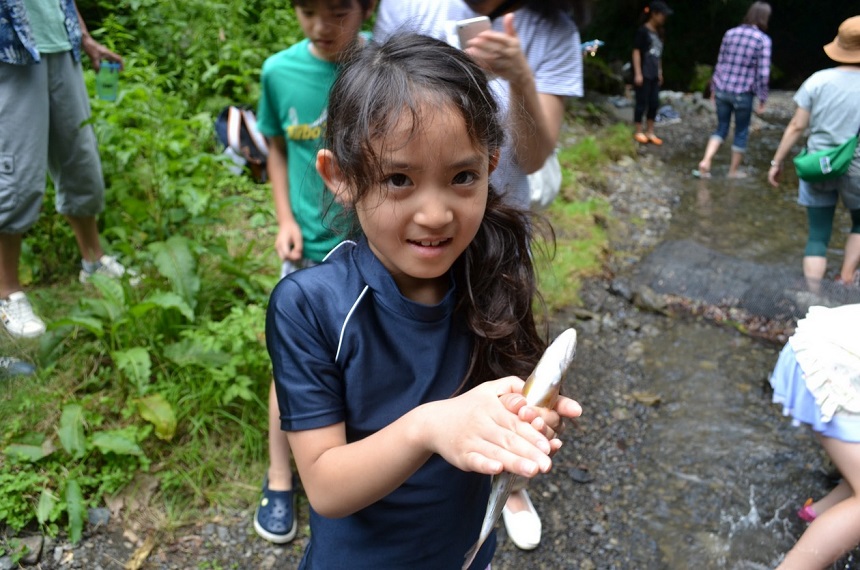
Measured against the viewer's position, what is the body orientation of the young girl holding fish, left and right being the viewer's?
facing the viewer and to the right of the viewer

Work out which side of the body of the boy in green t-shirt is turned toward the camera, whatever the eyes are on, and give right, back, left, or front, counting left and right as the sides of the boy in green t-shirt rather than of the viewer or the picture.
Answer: front

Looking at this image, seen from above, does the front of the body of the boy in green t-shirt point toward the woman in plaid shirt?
no

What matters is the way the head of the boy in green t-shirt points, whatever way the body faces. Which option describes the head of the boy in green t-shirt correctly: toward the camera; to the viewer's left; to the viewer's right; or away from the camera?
toward the camera

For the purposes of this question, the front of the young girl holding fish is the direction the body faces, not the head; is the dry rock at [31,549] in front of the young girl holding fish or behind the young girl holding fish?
behind

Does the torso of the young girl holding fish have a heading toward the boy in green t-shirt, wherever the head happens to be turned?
no

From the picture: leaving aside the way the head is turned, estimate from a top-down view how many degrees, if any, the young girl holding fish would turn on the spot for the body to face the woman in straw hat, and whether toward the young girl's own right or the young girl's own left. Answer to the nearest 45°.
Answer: approximately 90° to the young girl's own left

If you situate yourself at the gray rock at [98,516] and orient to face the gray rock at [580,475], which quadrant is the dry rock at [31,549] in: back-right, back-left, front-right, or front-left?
back-right

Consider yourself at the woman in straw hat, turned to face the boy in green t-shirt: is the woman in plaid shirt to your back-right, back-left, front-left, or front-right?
back-right

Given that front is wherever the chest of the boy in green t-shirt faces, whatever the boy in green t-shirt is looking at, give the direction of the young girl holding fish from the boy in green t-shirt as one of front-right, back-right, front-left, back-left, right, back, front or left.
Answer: front

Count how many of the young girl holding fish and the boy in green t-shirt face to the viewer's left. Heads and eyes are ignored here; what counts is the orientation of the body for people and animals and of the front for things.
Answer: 0
